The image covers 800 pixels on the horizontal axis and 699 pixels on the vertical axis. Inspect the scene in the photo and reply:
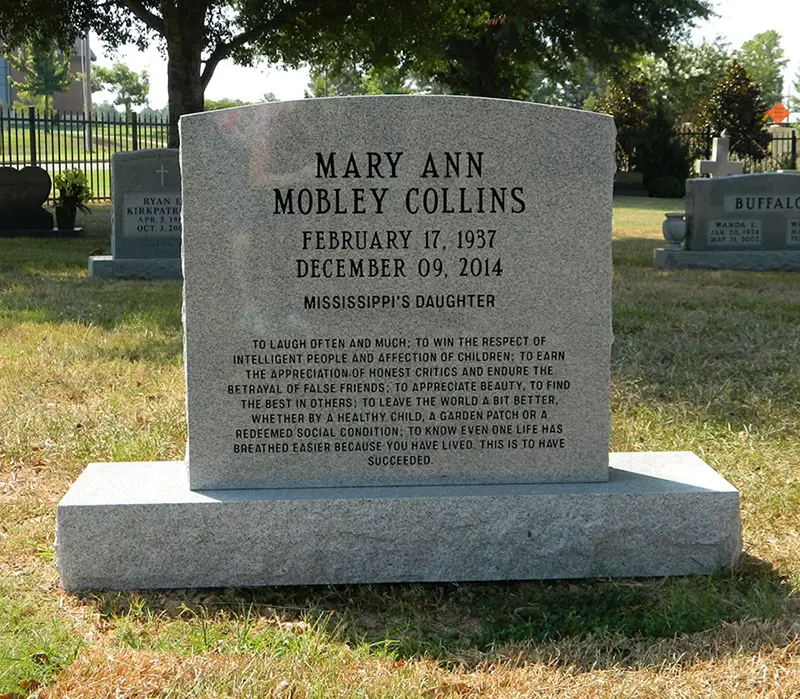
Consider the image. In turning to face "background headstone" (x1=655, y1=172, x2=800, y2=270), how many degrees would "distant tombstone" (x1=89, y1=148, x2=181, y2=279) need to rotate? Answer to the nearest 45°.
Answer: approximately 90° to its left

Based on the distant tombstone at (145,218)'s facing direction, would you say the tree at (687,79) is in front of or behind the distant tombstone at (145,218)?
behind

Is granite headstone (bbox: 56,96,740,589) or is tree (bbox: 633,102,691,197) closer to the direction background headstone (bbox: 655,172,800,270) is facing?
the granite headstone

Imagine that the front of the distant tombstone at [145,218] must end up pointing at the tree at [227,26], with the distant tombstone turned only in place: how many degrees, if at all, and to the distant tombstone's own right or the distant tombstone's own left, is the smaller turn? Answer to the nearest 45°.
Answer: approximately 180°

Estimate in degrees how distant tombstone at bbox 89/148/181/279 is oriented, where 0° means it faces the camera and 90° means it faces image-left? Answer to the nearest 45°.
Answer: approximately 0°

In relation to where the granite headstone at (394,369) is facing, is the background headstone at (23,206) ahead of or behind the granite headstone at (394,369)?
behind

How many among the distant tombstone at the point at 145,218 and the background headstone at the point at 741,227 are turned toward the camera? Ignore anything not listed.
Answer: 2

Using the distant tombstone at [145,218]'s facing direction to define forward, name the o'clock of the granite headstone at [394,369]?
The granite headstone is roughly at 12 o'clock from the distant tombstone.

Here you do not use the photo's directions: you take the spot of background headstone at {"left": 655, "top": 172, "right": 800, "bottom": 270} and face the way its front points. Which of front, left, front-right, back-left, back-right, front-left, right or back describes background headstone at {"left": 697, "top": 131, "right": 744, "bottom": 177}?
back

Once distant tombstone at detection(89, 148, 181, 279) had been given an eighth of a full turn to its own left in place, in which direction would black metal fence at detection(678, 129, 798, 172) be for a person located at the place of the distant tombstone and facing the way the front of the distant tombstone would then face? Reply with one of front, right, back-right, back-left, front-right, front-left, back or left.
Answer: left
